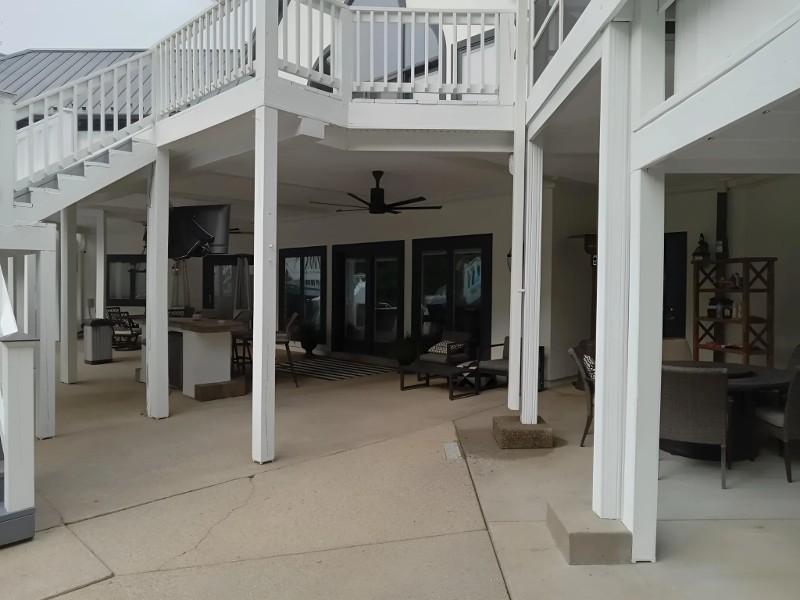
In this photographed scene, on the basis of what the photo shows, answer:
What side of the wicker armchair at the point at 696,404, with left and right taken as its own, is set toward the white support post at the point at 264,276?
left

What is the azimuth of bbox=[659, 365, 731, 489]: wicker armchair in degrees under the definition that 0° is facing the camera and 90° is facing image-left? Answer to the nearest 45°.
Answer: approximately 180°

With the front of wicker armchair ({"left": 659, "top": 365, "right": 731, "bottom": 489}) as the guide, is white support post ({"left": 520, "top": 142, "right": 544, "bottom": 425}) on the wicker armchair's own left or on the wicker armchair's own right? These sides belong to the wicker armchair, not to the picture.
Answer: on the wicker armchair's own left

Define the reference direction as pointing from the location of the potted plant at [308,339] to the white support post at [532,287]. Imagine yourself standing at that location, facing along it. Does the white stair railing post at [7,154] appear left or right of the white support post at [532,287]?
right

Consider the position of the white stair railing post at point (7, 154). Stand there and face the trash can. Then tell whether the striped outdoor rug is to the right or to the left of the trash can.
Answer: right

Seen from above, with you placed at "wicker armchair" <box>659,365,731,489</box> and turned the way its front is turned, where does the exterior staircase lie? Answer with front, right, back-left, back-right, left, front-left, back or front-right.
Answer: left

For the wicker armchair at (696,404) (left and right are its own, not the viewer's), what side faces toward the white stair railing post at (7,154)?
left

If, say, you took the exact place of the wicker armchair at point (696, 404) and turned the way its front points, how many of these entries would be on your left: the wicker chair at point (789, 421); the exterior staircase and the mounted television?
2

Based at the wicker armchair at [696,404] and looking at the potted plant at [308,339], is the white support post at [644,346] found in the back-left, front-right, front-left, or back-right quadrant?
back-left

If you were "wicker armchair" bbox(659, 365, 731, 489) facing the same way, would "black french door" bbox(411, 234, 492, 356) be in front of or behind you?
in front

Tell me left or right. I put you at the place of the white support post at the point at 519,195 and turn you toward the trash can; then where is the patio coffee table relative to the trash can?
right

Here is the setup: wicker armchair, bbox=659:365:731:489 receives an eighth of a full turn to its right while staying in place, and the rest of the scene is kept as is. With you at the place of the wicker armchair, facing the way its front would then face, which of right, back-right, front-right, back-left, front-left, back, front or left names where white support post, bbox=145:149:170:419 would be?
back-left

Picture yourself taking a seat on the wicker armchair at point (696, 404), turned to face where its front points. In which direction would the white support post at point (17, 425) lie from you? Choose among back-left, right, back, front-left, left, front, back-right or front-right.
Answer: back-left

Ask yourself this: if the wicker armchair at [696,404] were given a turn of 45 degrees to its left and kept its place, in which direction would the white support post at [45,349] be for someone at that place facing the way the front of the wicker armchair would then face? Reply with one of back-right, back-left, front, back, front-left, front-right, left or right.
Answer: front-left

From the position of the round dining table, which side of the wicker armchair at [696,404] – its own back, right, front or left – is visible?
front

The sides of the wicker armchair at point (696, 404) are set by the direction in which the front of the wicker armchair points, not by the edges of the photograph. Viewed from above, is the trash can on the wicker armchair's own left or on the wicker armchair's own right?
on the wicker armchair's own left

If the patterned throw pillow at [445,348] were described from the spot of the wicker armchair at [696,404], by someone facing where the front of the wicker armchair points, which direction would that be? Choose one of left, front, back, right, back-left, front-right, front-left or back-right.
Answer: front-left
